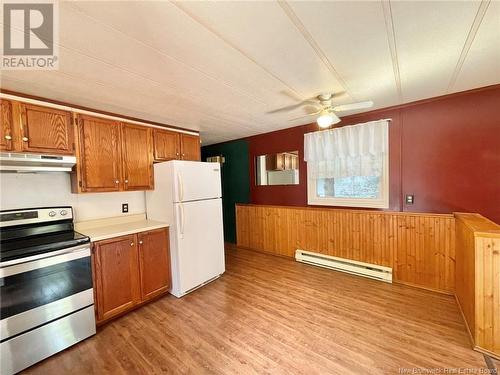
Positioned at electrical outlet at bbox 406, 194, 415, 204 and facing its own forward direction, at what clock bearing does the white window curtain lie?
The white window curtain is roughly at 3 o'clock from the electrical outlet.

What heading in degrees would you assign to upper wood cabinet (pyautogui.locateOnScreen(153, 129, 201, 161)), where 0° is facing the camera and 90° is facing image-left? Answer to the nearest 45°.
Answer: approximately 315°

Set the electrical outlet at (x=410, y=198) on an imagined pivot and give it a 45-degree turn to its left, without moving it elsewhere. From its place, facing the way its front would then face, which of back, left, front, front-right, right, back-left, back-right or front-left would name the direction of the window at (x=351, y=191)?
back-right

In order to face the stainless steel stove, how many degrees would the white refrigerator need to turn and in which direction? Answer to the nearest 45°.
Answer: approximately 90° to its right

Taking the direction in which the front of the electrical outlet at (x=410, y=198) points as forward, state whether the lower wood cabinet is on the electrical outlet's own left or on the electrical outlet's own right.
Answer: on the electrical outlet's own right

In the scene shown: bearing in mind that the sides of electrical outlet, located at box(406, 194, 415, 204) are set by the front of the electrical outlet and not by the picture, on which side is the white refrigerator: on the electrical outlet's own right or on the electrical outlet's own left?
on the electrical outlet's own right
